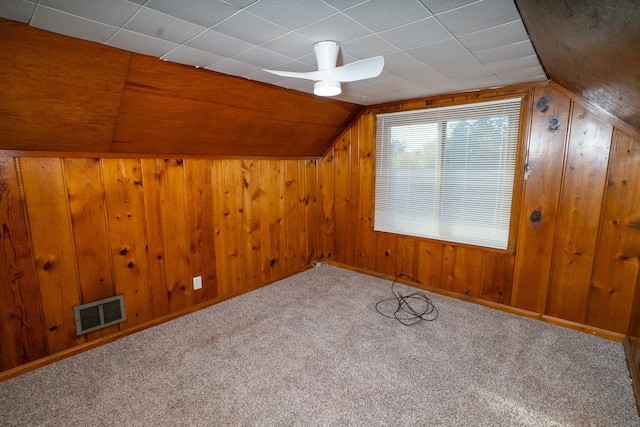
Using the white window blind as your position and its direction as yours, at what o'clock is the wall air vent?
The wall air vent is roughly at 12 o'clock from the white window blind.

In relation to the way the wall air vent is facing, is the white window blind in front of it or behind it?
in front

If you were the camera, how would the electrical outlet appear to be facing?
facing the viewer and to the right of the viewer

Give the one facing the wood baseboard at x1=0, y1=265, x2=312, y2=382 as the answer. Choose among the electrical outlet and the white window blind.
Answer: the white window blind

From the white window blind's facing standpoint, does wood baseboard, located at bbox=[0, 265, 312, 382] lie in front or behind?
in front

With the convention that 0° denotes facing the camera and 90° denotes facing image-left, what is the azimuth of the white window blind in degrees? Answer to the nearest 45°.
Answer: approximately 45°

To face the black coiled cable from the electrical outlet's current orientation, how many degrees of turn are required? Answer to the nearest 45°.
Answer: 0° — it already faces it

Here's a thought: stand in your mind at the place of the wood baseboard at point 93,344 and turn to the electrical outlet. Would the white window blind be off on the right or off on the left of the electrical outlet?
right

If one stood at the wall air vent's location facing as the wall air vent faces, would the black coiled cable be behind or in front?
in front
